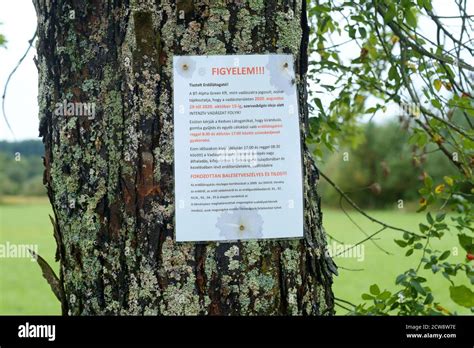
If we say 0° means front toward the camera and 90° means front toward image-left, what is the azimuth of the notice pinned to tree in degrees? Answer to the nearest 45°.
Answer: approximately 0°
